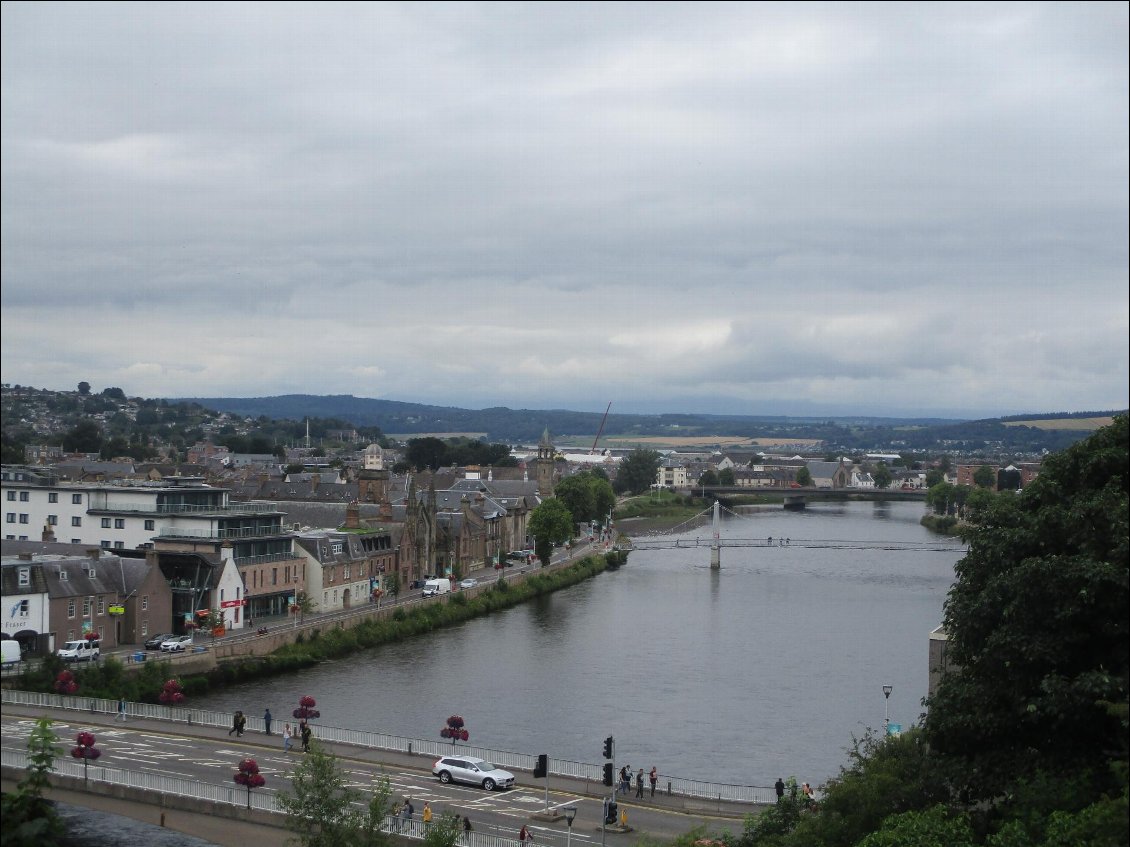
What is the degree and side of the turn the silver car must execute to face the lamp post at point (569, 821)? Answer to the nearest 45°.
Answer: approximately 45° to its right

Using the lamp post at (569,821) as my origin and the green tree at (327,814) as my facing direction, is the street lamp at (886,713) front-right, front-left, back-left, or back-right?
back-right

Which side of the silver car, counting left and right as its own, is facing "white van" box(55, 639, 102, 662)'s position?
back

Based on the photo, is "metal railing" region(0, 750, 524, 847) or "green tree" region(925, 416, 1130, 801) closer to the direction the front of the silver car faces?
the green tree

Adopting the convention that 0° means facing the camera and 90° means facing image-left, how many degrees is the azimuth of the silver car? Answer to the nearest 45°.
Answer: approximately 315°

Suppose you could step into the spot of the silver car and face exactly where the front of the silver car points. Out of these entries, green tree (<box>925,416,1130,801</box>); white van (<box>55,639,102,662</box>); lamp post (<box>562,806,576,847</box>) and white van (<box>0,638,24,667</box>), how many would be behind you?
2

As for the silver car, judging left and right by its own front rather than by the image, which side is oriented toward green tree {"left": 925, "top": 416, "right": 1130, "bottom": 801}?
front

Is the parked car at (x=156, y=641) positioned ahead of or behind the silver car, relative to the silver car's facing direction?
behind

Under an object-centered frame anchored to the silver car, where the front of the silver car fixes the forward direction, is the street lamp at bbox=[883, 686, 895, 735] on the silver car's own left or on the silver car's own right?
on the silver car's own left
